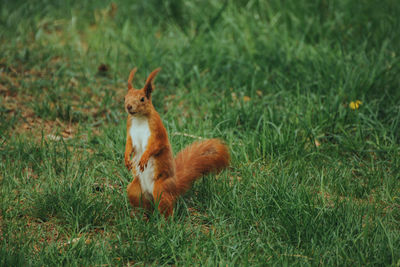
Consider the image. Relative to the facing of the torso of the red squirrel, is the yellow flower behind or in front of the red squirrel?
behind

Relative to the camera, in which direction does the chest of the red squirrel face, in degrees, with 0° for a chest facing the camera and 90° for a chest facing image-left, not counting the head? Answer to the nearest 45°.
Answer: approximately 45°
